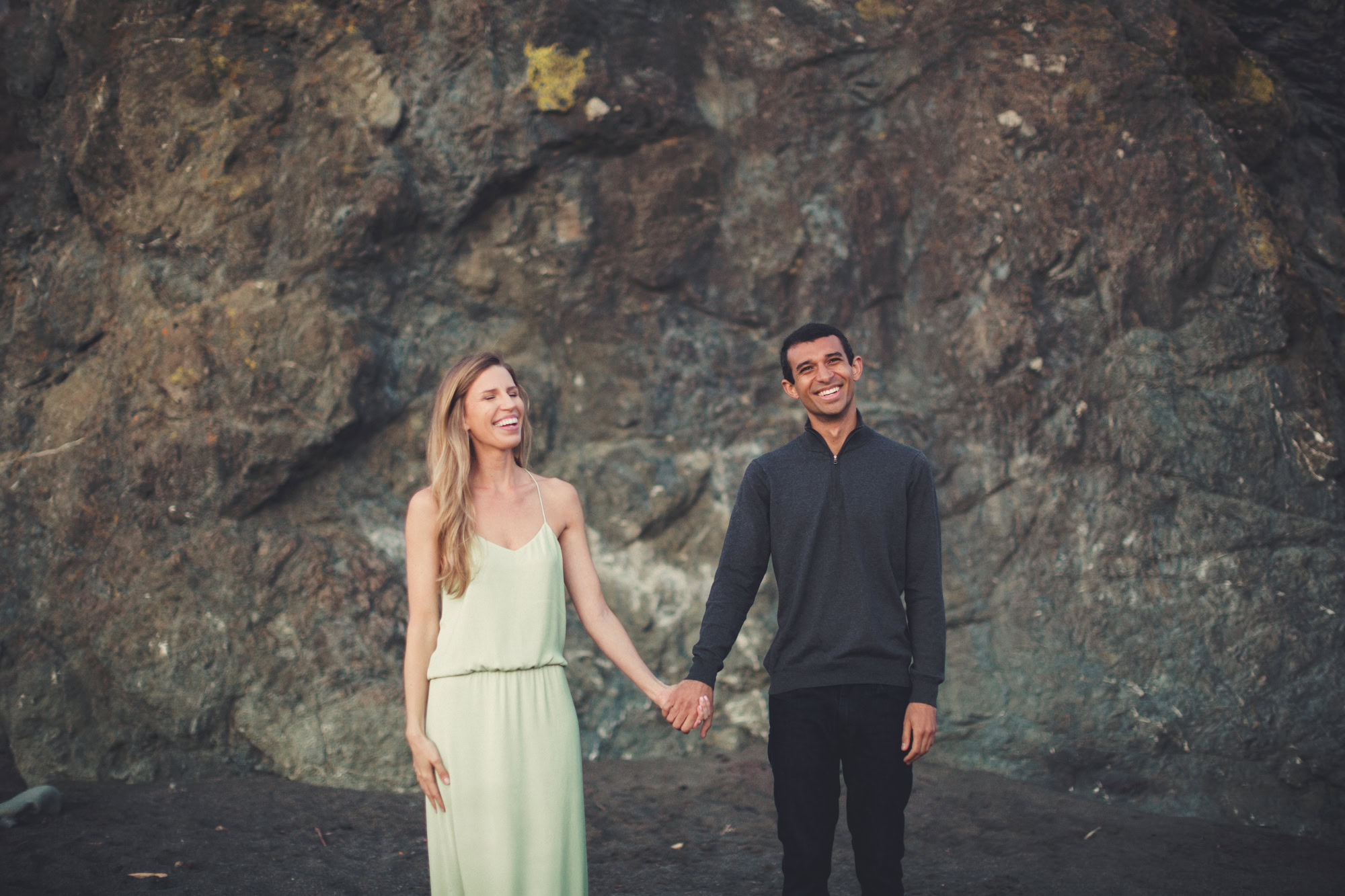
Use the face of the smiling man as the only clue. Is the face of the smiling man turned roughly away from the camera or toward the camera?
toward the camera

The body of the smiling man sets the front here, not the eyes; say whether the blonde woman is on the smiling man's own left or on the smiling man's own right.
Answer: on the smiling man's own right

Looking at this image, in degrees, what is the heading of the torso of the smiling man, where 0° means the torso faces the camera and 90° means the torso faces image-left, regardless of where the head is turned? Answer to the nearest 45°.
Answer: approximately 0°

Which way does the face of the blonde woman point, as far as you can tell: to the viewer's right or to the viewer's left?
to the viewer's right
